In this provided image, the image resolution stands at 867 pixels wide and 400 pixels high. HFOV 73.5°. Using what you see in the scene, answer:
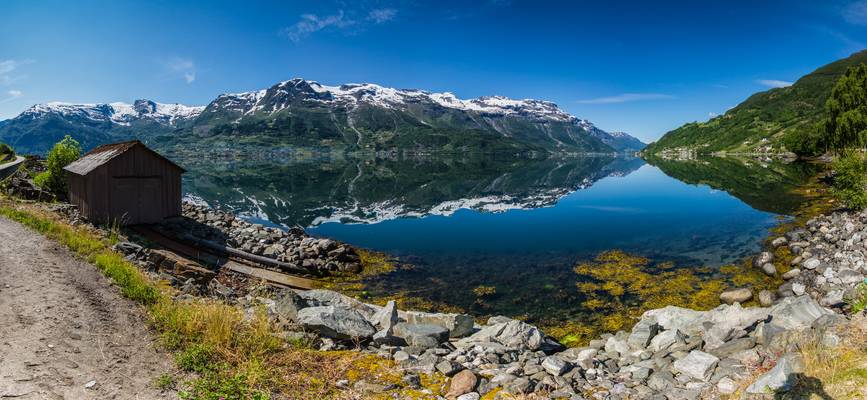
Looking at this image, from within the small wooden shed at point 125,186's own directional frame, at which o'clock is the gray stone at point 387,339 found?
The gray stone is roughly at 1 o'clock from the small wooden shed.

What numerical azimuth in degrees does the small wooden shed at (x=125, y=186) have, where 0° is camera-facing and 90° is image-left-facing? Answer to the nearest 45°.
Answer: approximately 315°

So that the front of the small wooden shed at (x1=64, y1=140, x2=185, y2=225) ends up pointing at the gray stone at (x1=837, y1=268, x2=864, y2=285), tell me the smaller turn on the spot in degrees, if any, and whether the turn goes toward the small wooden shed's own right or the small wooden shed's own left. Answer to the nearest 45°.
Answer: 0° — it already faces it

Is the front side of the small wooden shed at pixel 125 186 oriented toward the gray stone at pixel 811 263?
yes

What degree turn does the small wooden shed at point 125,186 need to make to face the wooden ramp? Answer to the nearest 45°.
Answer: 0° — it already faces it

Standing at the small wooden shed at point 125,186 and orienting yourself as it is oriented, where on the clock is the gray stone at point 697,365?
The gray stone is roughly at 1 o'clock from the small wooden shed.

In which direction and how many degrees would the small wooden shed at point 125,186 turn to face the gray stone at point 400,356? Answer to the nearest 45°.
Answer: approximately 45° to its right
